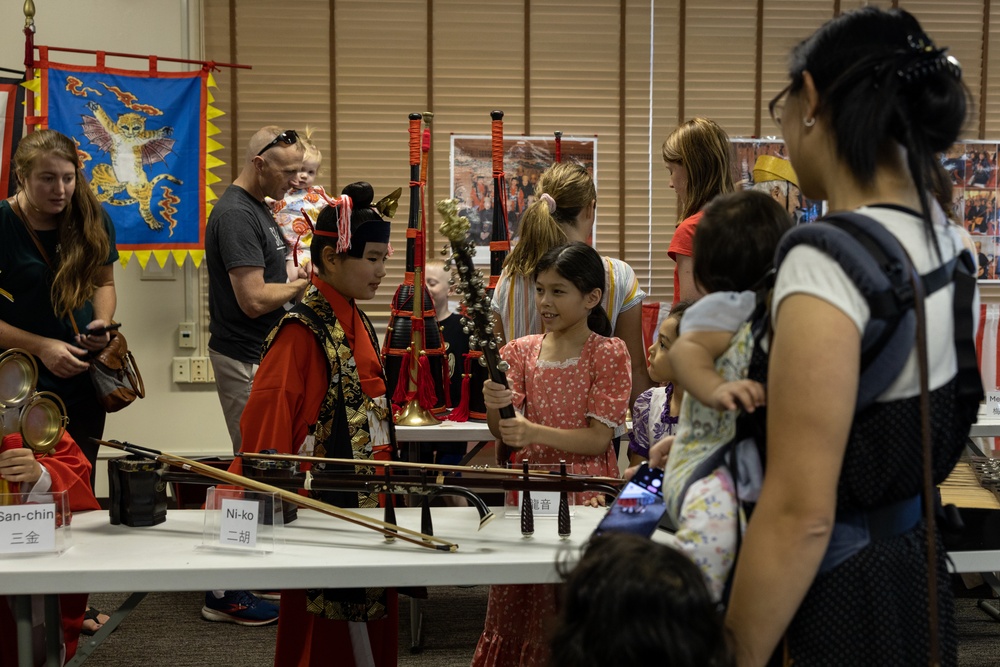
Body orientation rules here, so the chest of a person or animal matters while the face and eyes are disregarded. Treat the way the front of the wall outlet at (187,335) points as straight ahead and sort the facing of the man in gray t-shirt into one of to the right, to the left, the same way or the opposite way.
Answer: to the left

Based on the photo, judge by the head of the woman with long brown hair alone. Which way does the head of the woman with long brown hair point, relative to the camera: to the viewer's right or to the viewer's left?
to the viewer's right

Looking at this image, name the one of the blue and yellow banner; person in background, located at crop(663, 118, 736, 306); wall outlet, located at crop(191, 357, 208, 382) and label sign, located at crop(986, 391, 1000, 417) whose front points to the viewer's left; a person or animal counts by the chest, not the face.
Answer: the person in background

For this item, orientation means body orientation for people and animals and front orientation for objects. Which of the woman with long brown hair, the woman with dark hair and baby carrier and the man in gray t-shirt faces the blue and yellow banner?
the woman with dark hair and baby carrier

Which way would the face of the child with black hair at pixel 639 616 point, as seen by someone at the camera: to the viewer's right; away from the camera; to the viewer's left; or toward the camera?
away from the camera

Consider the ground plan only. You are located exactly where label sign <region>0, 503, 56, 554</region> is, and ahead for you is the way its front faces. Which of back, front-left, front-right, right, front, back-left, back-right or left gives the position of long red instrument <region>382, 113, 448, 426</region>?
back-left

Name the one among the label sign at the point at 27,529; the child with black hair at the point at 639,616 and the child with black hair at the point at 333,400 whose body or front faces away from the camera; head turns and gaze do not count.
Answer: the child with black hair at the point at 639,616

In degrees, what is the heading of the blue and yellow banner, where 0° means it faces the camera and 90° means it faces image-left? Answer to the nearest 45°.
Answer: approximately 0°

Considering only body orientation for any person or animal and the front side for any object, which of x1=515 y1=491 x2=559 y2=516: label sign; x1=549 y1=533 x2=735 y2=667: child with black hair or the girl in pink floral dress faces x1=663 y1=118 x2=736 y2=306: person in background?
the child with black hair

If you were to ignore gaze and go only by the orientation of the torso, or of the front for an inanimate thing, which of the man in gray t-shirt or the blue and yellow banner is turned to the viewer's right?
the man in gray t-shirt

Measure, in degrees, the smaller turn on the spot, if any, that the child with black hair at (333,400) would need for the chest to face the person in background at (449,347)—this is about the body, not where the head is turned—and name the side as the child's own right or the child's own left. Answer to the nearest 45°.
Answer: approximately 135° to the child's own left

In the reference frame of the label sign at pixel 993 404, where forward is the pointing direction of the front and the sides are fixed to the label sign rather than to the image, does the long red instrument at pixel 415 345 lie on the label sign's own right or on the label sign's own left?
on the label sign's own right
